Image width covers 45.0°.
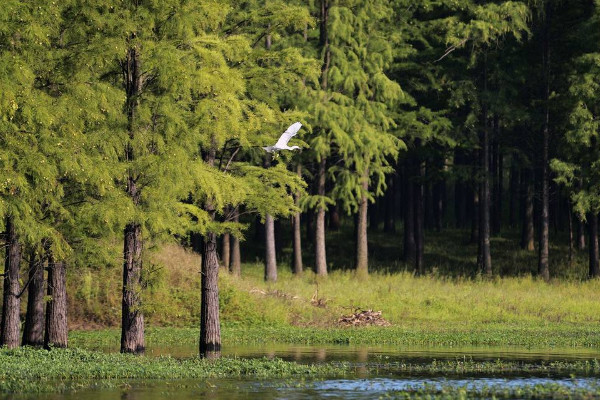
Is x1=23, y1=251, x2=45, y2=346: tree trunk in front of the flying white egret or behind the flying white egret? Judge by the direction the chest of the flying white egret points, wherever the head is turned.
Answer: behind

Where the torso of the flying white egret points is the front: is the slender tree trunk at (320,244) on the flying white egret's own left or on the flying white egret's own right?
on the flying white egret's own right

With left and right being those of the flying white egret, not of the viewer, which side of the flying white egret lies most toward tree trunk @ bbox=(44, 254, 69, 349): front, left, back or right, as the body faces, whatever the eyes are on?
back
